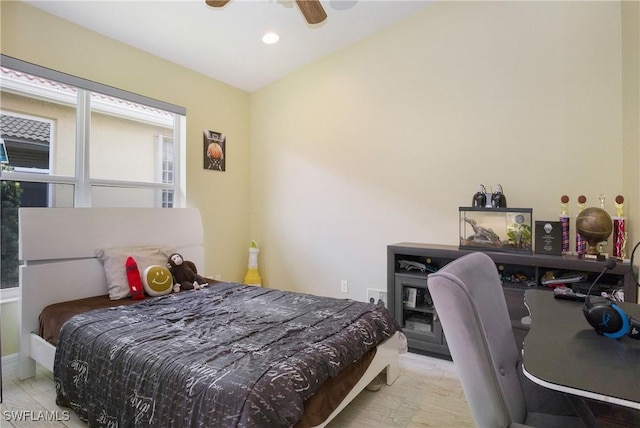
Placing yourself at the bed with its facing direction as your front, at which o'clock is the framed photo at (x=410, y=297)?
The framed photo is roughly at 10 o'clock from the bed.

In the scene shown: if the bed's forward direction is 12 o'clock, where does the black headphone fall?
The black headphone is roughly at 12 o'clock from the bed.

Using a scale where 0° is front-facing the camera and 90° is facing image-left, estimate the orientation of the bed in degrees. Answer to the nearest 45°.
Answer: approximately 315°

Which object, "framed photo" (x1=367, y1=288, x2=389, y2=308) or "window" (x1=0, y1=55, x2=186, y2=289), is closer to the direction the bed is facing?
the framed photo

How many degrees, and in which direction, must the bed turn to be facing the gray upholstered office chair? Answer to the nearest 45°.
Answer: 0° — it already faces it
